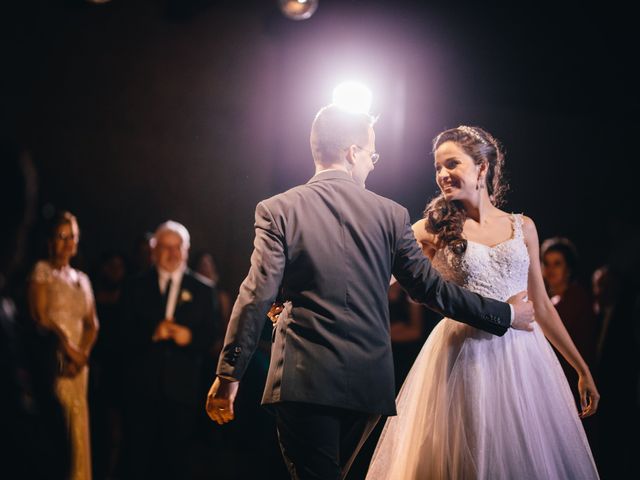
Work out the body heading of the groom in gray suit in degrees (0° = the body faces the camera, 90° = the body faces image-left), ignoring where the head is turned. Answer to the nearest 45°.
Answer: approximately 180°

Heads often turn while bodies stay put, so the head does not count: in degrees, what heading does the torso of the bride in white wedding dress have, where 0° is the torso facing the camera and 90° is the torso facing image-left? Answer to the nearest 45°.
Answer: approximately 0°

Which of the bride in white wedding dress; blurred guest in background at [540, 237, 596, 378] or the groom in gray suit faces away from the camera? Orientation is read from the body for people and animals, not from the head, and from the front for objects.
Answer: the groom in gray suit

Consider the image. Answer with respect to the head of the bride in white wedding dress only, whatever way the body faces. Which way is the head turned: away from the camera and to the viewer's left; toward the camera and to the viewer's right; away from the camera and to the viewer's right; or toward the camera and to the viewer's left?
toward the camera and to the viewer's left

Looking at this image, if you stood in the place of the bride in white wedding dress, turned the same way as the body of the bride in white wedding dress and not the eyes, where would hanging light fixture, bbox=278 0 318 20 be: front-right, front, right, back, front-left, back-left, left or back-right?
back-right

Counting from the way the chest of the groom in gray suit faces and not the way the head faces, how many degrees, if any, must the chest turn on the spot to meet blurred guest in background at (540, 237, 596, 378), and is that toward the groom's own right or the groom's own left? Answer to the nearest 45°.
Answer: approximately 45° to the groom's own right

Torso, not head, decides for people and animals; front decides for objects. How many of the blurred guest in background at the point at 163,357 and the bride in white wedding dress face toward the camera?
2

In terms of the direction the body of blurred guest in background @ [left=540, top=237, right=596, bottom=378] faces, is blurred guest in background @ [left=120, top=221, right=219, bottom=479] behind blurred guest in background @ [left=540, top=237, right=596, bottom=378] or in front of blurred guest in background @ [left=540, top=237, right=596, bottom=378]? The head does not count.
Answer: in front

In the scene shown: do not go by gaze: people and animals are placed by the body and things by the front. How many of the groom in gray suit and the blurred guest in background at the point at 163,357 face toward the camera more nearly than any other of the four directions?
1

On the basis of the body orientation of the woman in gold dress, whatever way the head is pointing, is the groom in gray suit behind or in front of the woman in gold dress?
in front

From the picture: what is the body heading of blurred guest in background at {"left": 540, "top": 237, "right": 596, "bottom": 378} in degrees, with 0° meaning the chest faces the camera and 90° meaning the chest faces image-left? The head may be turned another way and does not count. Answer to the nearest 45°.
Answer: approximately 45°
